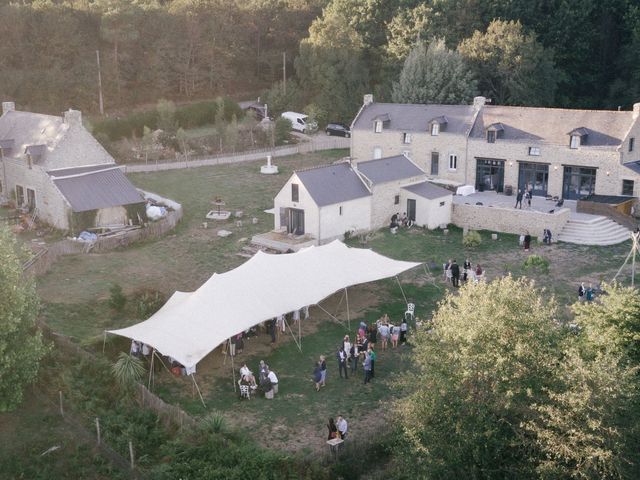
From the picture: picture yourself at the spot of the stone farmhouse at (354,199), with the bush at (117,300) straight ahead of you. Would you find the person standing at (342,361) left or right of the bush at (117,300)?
left

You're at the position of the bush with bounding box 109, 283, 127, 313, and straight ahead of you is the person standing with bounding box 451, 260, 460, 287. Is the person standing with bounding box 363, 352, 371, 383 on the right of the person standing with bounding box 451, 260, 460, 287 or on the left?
right

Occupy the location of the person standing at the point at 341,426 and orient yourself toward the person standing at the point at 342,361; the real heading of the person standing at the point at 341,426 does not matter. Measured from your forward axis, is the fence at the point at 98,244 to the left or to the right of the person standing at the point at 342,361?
left

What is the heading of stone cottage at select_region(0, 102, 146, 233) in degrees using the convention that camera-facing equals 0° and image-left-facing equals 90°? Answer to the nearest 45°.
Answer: approximately 45°

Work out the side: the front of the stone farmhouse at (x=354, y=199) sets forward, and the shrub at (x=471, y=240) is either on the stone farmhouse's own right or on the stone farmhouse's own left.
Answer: on the stone farmhouse's own left

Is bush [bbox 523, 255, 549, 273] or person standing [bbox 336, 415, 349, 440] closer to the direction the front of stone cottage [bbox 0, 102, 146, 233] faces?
the person standing

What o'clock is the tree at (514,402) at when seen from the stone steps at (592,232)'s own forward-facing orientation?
The tree is roughly at 12 o'clock from the stone steps.

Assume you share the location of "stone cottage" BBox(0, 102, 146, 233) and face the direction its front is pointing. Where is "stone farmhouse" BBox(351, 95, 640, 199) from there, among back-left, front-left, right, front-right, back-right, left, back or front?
back-left
